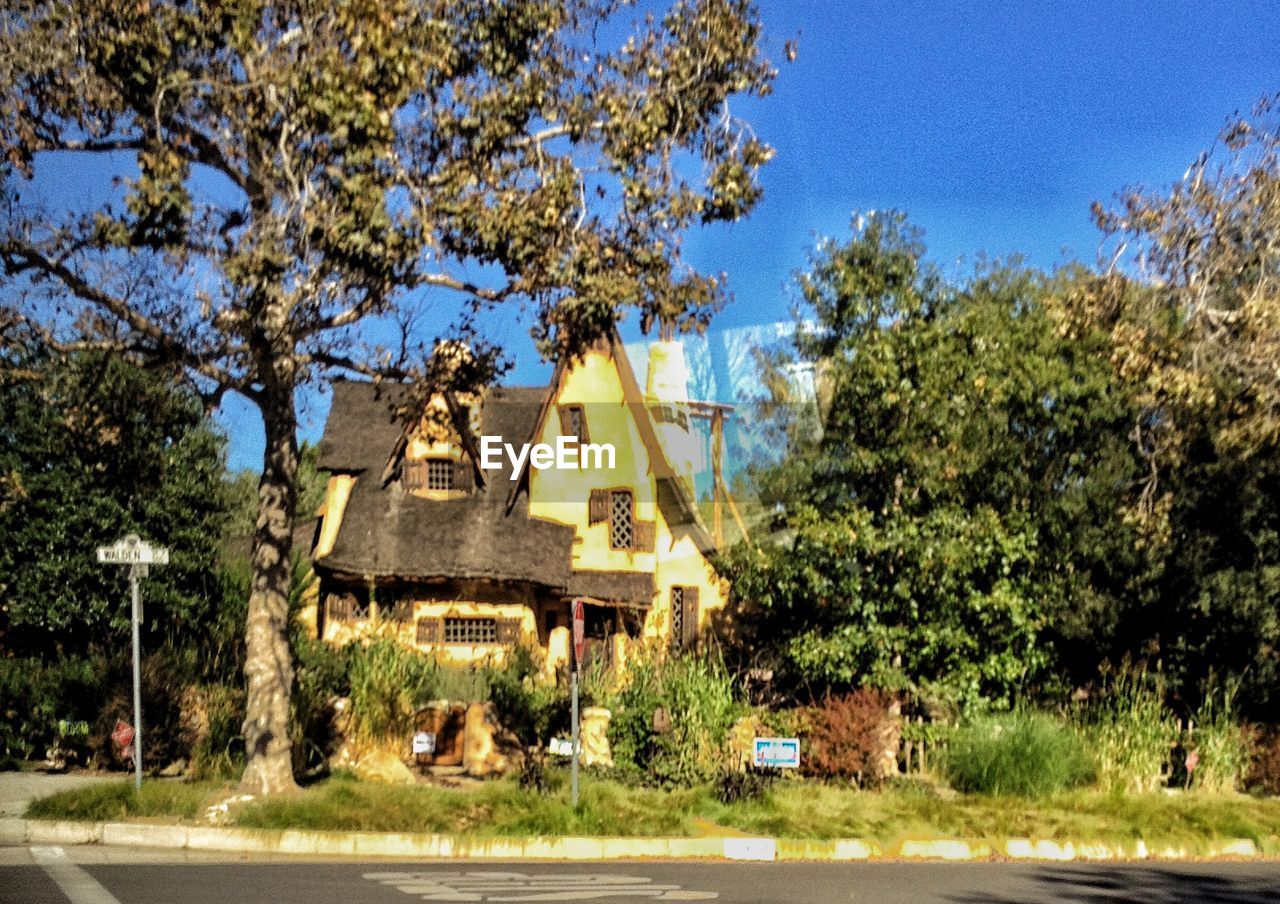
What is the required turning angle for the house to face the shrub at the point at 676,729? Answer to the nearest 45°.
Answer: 0° — it already faces it

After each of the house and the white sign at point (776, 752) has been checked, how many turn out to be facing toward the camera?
2

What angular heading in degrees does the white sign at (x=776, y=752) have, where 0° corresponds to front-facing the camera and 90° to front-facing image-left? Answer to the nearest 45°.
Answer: approximately 0°

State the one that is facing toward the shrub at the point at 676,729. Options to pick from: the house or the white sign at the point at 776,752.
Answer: the house

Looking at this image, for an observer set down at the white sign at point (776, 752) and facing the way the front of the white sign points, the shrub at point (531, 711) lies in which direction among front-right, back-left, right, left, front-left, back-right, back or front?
back-right

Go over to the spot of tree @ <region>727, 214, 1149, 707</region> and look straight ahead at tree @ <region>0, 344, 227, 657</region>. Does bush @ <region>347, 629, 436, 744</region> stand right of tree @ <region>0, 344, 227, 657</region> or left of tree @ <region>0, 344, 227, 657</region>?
left

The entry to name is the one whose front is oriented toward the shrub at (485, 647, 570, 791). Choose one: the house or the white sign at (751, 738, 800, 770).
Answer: the house

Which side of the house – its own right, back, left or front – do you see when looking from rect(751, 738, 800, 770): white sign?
front

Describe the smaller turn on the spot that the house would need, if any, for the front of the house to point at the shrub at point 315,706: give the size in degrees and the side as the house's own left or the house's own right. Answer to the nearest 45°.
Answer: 0° — it already faces it

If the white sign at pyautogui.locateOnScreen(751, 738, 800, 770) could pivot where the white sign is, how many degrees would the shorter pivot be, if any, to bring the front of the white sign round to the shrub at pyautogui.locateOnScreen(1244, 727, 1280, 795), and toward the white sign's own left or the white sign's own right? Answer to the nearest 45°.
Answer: approximately 135° to the white sign's own left

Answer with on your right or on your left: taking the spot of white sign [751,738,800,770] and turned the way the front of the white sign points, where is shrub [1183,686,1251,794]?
on your left

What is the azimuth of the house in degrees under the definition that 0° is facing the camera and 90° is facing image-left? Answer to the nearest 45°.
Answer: approximately 0°
